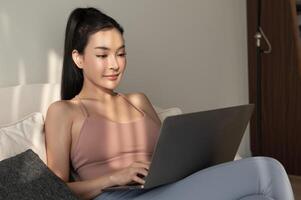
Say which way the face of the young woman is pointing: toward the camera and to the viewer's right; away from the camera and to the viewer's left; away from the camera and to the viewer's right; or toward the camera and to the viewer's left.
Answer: toward the camera and to the viewer's right

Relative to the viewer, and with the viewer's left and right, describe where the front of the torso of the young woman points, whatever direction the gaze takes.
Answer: facing the viewer and to the right of the viewer
